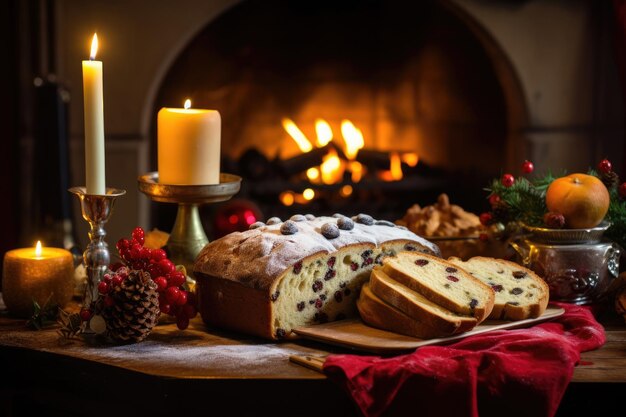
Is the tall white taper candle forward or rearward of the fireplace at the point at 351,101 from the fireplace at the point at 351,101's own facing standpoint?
forward

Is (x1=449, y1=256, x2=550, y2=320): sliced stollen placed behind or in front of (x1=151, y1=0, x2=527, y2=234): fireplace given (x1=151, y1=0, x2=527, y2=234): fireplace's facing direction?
in front

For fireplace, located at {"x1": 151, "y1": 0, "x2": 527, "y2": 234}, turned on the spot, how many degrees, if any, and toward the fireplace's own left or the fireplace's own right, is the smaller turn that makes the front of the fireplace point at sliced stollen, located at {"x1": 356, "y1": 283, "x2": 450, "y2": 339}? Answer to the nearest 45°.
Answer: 0° — it already faces it

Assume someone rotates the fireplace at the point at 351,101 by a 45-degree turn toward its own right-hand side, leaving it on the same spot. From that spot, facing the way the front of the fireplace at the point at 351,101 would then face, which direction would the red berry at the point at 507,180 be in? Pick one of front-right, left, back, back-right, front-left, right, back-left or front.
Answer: front-left

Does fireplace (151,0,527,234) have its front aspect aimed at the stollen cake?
yes

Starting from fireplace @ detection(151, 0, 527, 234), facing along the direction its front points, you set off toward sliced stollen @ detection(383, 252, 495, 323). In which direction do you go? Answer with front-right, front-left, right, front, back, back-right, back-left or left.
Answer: front

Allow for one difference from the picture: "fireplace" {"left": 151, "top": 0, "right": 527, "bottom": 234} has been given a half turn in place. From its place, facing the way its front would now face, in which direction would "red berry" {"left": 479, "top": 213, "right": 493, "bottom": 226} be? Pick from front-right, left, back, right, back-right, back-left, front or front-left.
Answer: back

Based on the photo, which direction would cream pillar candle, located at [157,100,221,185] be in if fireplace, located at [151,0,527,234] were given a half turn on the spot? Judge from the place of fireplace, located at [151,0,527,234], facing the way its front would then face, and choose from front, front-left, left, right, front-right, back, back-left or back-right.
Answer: back

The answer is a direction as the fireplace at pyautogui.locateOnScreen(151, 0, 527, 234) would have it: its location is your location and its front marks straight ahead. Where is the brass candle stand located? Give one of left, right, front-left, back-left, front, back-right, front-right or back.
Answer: front

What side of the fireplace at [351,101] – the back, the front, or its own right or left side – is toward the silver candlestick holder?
front

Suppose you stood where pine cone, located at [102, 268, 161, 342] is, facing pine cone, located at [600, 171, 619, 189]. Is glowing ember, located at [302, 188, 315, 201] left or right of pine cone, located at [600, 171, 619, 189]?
left

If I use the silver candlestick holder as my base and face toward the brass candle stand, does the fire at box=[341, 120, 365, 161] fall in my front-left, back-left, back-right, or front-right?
front-left

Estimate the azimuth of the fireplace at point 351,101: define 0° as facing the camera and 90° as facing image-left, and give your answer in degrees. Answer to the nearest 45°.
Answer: approximately 0°

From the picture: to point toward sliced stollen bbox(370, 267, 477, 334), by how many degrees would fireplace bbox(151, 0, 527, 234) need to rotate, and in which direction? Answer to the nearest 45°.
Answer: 0° — it already faces it

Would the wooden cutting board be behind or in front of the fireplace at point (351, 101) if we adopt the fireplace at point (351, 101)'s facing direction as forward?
in front
